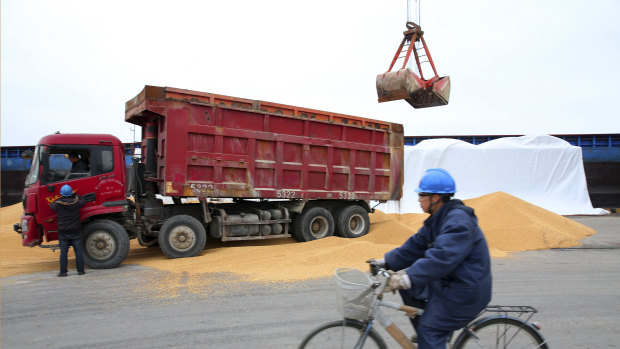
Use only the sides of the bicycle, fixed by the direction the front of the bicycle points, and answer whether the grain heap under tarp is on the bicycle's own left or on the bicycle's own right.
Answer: on the bicycle's own right

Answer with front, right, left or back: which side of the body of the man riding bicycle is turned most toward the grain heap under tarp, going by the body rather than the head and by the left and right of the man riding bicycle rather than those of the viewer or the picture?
right

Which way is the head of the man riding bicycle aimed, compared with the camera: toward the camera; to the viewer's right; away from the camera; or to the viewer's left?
to the viewer's left

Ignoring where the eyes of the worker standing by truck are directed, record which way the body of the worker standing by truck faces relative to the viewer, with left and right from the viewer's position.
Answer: facing away from the viewer

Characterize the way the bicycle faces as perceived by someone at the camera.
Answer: facing to the left of the viewer

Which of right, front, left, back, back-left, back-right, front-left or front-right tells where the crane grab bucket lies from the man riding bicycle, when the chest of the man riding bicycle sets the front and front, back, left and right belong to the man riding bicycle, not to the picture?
right

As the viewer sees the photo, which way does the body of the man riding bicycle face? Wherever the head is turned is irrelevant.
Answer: to the viewer's left

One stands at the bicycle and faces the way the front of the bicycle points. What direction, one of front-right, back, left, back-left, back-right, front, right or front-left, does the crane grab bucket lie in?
right
